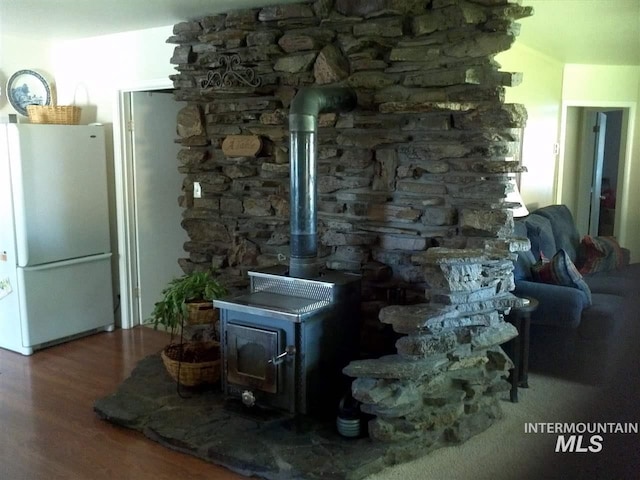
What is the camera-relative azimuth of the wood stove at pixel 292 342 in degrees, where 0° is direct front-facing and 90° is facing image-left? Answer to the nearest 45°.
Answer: approximately 45°

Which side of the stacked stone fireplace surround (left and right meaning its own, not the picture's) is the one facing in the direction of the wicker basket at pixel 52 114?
right

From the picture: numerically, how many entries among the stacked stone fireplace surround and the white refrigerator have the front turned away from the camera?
0

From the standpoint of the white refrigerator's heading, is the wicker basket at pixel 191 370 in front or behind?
in front

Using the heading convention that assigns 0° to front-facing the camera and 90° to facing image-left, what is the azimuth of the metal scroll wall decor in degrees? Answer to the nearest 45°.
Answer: approximately 0°

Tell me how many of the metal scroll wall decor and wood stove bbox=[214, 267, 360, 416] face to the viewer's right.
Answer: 0

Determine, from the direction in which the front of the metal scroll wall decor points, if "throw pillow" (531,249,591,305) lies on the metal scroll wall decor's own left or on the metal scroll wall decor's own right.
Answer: on the metal scroll wall decor's own left

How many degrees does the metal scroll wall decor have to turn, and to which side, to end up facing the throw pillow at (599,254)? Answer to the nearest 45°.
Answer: approximately 90° to its left

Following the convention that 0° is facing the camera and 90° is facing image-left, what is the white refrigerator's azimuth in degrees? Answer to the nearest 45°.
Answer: approximately 315°
